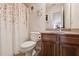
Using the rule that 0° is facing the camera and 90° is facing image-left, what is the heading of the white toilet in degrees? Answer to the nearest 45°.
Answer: approximately 45°
